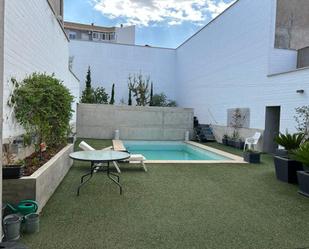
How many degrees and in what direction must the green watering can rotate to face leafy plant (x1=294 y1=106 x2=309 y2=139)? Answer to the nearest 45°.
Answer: approximately 180°

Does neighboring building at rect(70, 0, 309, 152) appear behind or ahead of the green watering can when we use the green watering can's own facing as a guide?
behind

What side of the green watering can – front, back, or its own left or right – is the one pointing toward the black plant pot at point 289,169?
back

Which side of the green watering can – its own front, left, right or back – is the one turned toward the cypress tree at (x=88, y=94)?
right

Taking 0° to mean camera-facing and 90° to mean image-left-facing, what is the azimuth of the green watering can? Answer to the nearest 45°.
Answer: approximately 90°
